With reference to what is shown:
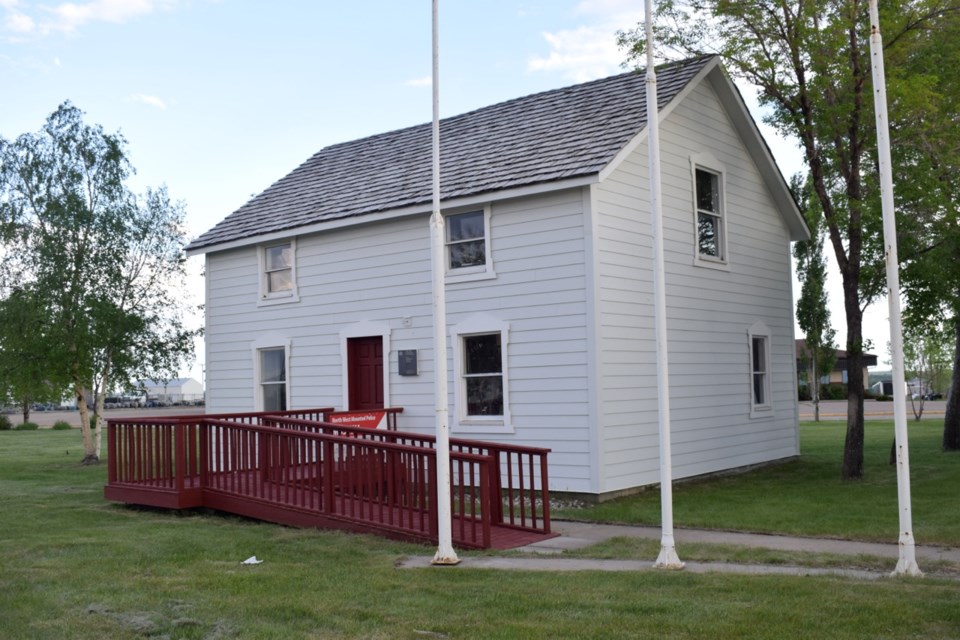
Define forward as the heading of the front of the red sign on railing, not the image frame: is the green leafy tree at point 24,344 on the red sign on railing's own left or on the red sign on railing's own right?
on the red sign on railing's own right

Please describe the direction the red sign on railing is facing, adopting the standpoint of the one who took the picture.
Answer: facing the viewer and to the left of the viewer

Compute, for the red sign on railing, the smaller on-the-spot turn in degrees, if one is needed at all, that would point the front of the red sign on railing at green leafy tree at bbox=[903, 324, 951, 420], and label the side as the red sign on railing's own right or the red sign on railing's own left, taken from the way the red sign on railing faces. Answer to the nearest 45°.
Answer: approximately 180°

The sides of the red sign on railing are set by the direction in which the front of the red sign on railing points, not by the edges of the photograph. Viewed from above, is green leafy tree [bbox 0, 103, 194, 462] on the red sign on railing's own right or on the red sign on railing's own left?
on the red sign on railing's own right

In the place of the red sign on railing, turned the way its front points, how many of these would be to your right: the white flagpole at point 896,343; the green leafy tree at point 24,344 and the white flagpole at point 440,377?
1

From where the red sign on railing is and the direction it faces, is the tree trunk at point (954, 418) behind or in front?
behind

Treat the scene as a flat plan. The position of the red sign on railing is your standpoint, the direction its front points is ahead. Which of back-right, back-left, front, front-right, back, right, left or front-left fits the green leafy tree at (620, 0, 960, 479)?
back-left

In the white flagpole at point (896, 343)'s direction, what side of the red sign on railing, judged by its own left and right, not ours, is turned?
left

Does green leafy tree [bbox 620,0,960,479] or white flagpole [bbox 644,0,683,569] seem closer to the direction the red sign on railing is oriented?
the white flagpole

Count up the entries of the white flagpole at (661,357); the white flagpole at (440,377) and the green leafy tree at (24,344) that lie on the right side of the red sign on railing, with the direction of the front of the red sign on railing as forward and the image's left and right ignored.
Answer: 1
